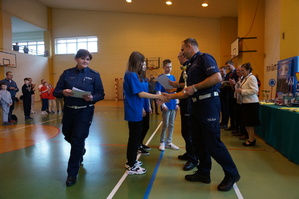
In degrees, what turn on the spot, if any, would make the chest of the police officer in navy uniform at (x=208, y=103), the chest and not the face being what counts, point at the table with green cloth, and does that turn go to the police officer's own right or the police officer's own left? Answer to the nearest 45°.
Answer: approximately 135° to the police officer's own right

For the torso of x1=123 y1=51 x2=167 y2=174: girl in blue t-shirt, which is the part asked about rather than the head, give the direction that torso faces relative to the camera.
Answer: to the viewer's right

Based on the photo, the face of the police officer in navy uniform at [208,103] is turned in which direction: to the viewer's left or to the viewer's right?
to the viewer's left

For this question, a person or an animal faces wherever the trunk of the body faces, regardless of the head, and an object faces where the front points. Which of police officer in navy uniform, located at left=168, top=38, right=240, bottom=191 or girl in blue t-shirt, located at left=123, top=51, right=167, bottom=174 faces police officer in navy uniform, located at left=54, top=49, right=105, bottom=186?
police officer in navy uniform, located at left=168, top=38, right=240, bottom=191

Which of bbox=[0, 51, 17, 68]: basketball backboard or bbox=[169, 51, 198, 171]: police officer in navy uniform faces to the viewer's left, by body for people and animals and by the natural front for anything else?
the police officer in navy uniform

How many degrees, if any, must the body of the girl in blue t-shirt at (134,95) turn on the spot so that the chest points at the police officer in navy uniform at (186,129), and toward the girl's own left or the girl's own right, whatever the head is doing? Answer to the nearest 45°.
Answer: approximately 45° to the girl's own left

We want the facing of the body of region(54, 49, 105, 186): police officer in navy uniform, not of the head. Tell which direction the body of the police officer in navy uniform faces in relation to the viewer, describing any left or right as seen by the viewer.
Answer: facing the viewer

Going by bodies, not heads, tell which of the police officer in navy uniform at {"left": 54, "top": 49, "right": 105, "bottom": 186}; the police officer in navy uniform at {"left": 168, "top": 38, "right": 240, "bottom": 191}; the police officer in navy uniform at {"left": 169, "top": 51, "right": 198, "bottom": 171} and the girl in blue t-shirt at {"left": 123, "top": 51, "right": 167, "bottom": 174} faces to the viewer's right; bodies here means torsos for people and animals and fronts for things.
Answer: the girl in blue t-shirt

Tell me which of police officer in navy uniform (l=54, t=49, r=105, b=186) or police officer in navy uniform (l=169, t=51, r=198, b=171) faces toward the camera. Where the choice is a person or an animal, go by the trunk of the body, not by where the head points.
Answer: police officer in navy uniform (l=54, t=49, r=105, b=186)

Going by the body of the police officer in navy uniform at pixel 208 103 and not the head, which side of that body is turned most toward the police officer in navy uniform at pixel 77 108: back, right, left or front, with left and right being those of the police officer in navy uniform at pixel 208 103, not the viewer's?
front

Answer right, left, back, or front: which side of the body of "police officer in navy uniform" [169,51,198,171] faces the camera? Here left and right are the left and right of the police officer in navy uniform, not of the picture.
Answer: left

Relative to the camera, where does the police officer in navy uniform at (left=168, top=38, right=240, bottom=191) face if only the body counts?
to the viewer's left
